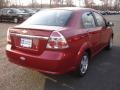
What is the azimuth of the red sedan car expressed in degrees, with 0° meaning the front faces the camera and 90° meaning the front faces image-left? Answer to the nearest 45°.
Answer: approximately 225°
